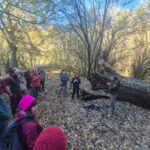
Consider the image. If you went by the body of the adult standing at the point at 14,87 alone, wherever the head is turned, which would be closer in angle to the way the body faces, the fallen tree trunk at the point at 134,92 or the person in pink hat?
the fallen tree trunk

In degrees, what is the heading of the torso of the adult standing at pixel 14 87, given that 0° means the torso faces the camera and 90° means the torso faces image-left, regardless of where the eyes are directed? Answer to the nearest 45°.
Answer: approximately 270°

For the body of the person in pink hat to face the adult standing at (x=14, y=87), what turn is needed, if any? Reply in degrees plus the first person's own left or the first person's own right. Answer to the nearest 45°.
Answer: approximately 90° to the first person's own left

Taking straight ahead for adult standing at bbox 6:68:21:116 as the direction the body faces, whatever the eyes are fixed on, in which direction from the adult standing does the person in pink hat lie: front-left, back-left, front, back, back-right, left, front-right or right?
right
